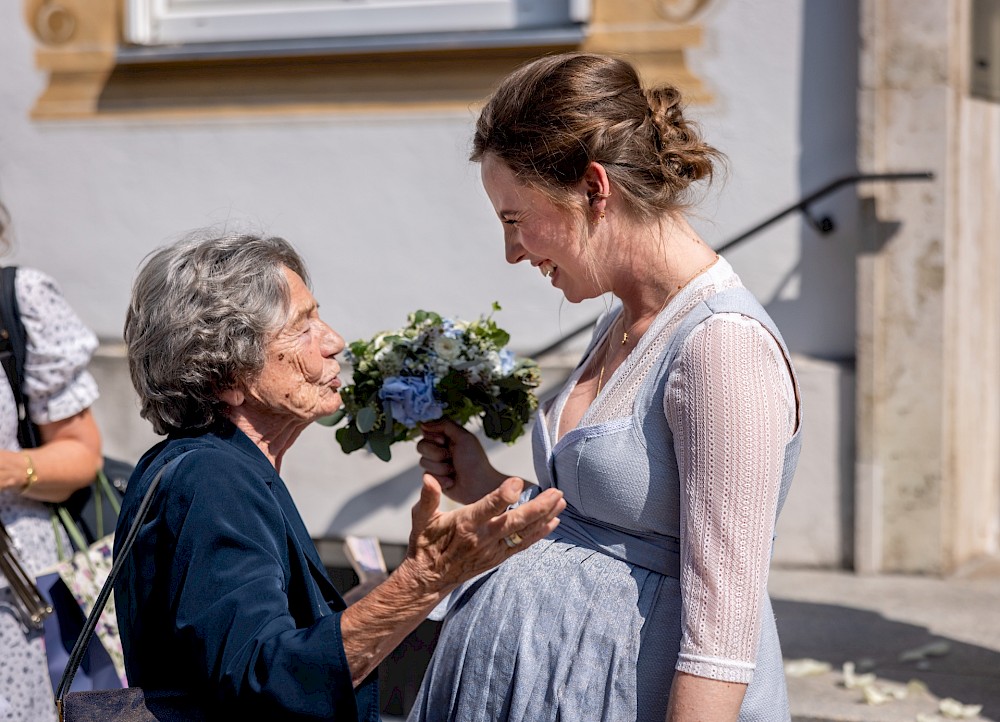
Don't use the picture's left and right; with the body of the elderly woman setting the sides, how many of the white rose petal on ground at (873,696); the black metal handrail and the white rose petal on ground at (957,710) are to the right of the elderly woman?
0

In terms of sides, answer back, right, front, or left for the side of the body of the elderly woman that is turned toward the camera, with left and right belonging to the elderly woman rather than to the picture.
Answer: right

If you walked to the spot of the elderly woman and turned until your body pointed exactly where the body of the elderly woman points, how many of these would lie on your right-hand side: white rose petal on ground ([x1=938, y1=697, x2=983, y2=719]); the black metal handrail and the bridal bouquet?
0

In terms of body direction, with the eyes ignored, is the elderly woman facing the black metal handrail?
no

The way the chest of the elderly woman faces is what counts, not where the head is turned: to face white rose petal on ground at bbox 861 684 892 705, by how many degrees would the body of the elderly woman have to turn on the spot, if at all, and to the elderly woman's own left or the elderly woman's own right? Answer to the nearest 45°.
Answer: approximately 45° to the elderly woman's own left

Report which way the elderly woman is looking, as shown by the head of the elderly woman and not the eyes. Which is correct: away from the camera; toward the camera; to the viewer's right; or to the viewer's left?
to the viewer's right

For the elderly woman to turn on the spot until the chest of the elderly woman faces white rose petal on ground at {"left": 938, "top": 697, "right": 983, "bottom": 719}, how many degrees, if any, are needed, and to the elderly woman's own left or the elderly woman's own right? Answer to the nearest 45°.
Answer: approximately 45° to the elderly woman's own left
